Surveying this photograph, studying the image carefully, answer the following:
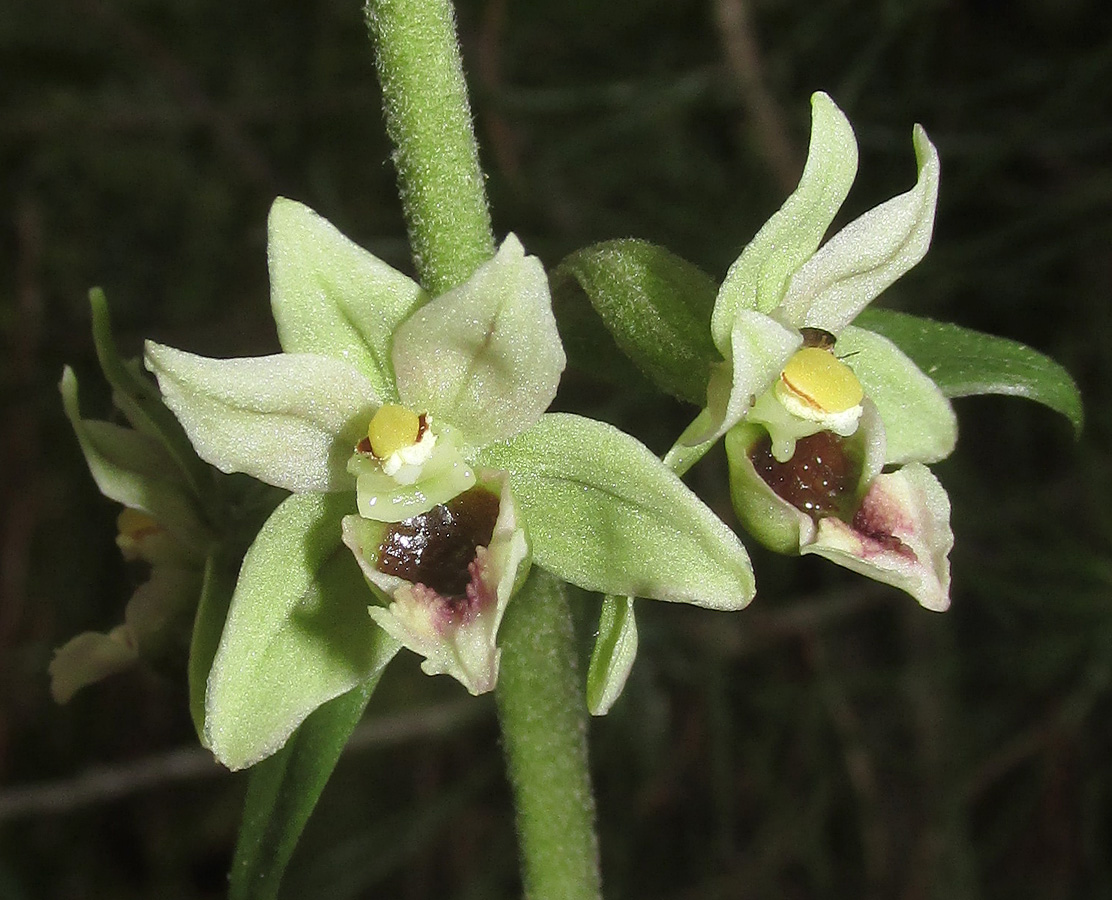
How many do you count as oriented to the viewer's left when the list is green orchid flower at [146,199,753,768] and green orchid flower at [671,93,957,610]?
0

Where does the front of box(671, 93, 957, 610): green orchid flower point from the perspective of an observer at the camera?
facing the viewer and to the right of the viewer
